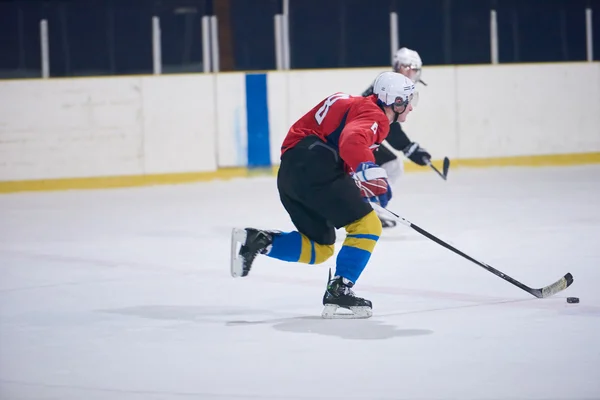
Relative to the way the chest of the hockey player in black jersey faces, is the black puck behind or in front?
in front

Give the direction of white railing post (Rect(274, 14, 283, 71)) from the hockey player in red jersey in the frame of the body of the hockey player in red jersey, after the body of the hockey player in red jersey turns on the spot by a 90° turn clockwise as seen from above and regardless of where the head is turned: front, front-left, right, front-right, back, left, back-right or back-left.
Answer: back

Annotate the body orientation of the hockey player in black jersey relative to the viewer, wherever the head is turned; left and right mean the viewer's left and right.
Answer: facing the viewer and to the right of the viewer

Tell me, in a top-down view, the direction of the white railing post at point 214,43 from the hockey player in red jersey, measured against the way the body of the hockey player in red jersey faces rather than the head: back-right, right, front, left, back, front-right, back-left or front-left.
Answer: left

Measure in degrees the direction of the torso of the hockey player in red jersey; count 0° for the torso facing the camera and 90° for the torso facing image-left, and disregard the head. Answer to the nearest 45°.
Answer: approximately 270°

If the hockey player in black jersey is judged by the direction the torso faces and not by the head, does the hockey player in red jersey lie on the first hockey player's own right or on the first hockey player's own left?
on the first hockey player's own right

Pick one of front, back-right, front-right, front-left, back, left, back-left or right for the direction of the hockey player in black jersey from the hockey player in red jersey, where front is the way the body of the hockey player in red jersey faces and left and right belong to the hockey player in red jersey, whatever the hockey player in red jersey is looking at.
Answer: left

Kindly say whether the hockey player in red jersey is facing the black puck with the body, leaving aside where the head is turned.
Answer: yes

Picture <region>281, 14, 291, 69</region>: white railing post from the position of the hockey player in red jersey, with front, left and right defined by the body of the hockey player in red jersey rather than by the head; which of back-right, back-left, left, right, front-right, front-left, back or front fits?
left

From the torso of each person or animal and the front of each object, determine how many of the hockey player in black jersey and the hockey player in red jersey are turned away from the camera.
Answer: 0
